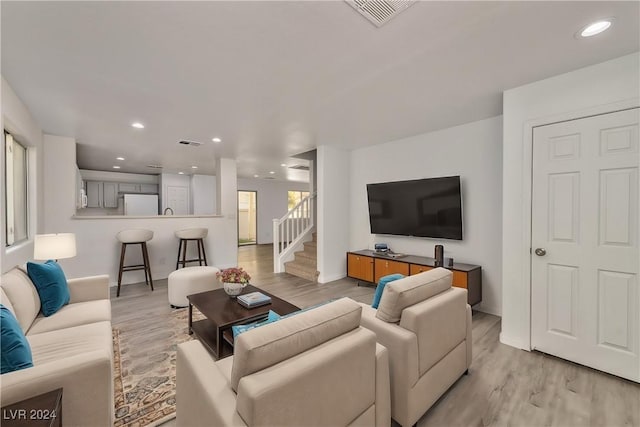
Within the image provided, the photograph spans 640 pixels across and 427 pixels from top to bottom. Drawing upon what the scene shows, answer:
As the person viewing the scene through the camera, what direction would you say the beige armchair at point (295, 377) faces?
facing away from the viewer and to the left of the viewer

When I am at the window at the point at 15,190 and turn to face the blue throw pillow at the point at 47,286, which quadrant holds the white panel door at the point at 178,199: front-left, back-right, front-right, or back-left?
back-left

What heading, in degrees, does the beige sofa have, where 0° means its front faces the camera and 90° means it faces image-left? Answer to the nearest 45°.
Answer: approximately 270°

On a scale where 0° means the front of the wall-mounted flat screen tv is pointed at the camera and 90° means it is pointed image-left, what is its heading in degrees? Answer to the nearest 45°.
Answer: approximately 45°

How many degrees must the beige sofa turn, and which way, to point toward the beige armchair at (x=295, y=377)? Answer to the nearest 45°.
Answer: approximately 45° to its right

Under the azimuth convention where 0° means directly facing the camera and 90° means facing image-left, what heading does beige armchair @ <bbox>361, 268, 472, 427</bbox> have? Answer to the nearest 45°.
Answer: approximately 135°

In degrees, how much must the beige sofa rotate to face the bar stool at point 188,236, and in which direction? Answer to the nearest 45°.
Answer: approximately 45° to its left

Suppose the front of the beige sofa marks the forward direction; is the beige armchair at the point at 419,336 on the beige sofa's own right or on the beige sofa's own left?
on the beige sofa's own right
